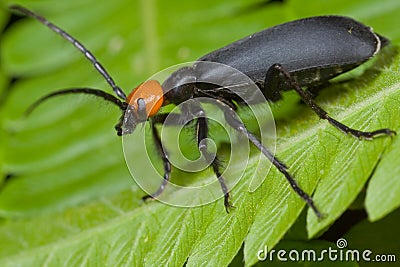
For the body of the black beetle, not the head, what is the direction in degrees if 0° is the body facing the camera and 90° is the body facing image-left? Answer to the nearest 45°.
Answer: approximately 90°
